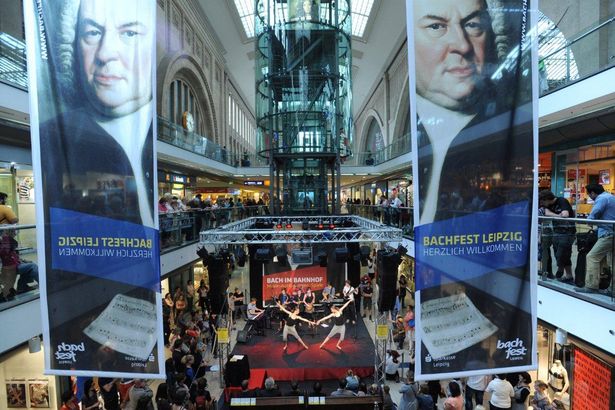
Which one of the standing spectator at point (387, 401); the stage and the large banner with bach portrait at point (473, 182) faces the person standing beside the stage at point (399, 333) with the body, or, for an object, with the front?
the standing spectator

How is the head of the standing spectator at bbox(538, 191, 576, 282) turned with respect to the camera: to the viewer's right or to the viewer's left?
to the viewer's left

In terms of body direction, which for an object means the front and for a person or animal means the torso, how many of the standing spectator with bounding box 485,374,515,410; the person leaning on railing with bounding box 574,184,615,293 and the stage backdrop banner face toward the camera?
1

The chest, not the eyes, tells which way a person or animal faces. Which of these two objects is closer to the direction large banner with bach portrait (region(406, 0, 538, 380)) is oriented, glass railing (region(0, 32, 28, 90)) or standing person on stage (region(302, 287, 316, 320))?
the glass railing

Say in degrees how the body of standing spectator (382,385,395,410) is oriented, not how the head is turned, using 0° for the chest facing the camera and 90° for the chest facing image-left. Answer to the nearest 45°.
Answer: approximately 180°

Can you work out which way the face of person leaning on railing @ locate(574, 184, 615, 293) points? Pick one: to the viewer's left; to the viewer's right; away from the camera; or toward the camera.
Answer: to the viewer's left

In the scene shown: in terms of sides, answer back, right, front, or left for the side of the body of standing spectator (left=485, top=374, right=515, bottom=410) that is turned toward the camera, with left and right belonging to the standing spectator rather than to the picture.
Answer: back

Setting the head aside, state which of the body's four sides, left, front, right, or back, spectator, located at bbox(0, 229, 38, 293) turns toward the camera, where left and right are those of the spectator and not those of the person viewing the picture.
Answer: right
